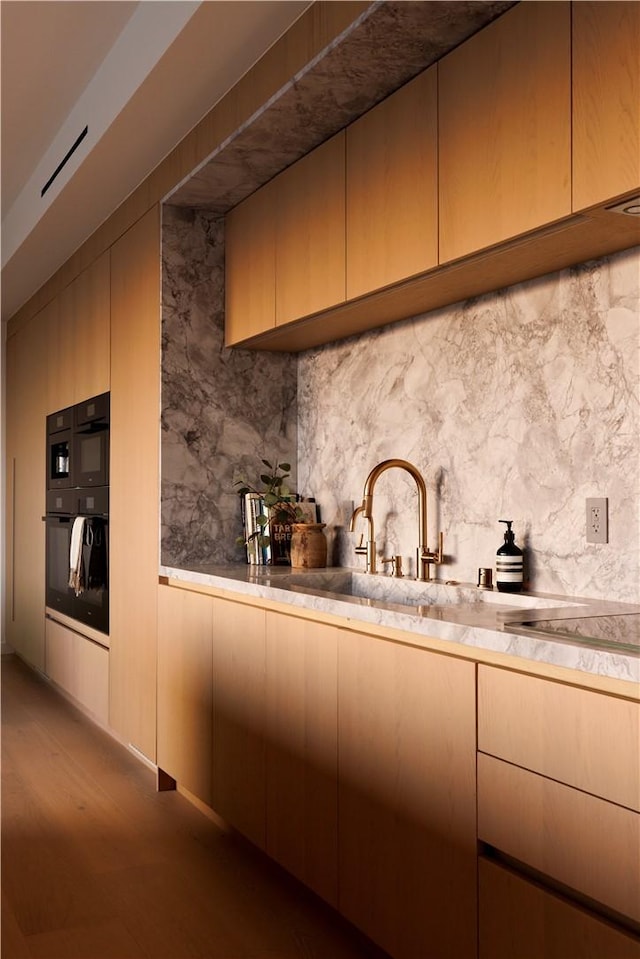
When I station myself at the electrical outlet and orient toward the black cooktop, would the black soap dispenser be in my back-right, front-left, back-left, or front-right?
back-right

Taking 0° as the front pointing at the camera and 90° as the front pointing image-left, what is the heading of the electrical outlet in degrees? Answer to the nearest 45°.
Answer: approximately 45°

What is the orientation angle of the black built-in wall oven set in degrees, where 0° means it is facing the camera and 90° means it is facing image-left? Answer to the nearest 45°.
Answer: approximately 45°
